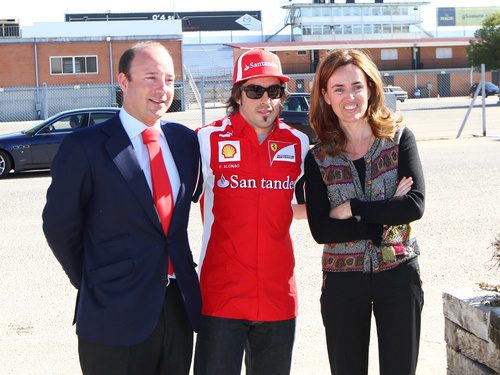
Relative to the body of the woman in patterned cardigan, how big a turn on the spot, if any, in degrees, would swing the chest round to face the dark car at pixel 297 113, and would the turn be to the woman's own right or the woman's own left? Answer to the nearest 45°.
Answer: approximately 180°

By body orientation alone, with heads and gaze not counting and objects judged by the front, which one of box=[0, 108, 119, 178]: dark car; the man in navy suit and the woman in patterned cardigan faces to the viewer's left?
the dark car

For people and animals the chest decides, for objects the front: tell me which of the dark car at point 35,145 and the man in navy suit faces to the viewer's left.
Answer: the dark car

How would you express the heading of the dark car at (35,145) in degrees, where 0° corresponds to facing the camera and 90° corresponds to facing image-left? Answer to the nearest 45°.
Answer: approximately 90°

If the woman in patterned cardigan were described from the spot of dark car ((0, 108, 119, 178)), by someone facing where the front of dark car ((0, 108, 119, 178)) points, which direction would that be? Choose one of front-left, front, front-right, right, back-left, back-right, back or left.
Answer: left

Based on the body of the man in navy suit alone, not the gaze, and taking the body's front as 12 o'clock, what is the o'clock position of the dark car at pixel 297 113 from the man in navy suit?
The dark car is roughly at 8 o'clock from the man in navy suit.

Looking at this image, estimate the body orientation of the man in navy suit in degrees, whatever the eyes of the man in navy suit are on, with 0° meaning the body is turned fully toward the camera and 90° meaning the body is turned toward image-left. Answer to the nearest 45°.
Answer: approximately 315°

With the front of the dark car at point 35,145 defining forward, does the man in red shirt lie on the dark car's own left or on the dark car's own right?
on the dark car's own left

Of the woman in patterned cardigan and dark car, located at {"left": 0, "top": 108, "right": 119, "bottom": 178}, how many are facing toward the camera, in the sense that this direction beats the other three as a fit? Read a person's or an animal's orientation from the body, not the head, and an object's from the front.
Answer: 1

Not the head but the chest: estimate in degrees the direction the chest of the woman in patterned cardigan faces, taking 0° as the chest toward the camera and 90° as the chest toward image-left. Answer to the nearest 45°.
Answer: approximately 0°
